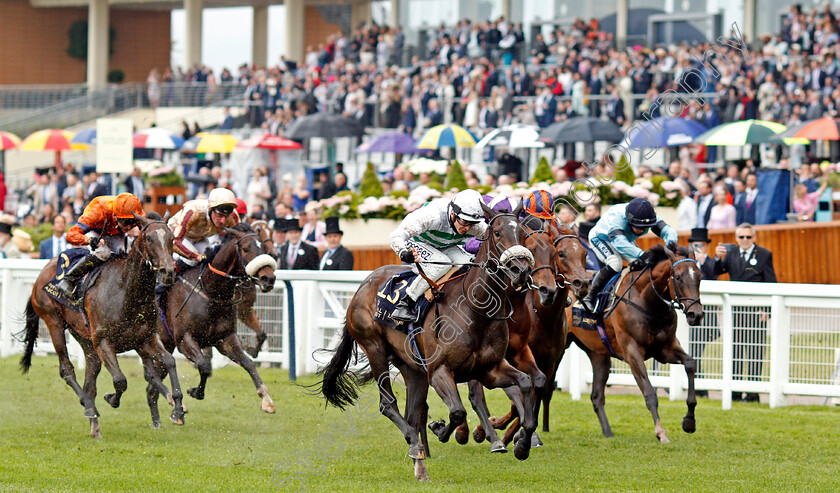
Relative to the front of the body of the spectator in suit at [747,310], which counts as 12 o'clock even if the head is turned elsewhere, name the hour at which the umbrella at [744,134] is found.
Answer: The umbrella is roughly at 6 o'clock from the spectator in suit.

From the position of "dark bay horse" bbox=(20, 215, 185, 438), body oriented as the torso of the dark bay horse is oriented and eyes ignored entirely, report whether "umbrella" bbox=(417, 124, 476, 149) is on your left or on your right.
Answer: on your left

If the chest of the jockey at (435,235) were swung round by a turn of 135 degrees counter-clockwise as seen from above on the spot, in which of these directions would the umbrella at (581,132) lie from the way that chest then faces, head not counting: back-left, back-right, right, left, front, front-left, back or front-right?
front

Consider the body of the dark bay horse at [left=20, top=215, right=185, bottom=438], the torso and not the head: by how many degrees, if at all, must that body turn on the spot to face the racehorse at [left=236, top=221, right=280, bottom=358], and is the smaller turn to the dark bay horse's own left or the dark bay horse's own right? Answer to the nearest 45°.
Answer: approximately 90° to the dark bay horse's own left

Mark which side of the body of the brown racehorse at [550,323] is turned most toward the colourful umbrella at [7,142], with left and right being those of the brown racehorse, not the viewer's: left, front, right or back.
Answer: back

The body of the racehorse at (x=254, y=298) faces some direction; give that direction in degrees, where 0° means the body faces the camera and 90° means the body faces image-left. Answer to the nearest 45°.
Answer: approximately 315°

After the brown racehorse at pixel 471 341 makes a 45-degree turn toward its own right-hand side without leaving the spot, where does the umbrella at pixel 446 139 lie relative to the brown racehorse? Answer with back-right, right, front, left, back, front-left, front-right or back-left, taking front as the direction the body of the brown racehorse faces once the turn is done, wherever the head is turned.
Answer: back

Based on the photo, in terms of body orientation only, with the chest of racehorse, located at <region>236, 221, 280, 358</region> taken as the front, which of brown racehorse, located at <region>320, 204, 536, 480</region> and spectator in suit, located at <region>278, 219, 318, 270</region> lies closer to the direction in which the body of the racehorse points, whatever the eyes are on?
the brown racehorse

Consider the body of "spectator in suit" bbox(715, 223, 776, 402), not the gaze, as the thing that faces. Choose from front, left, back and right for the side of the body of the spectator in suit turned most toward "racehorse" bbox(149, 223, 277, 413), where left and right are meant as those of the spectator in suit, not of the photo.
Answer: right

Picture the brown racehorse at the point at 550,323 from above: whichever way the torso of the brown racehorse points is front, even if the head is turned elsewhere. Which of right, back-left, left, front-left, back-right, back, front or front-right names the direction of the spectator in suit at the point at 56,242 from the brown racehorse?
back
